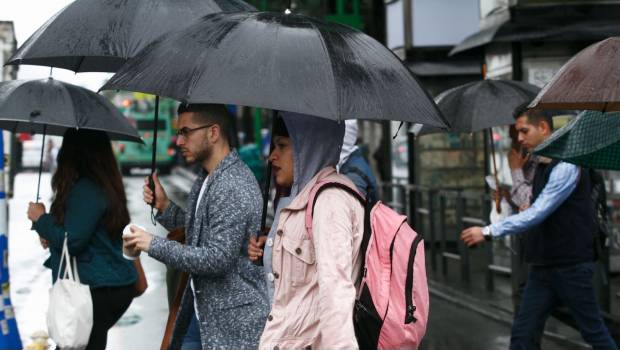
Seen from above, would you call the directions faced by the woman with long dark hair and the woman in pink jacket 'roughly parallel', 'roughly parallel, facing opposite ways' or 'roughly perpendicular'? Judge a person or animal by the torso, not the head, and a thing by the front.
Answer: roughly parallel

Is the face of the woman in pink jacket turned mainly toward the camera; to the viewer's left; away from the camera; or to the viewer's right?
to the viewer's left

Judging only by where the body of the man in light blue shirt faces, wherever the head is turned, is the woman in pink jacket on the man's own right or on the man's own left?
on the man's own left

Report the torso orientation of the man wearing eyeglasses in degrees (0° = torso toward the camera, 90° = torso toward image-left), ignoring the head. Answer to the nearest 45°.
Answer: approximately 90°

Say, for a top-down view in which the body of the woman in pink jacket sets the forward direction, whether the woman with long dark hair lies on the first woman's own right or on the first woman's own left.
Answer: on the first woman's own right

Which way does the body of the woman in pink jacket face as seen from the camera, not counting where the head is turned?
to the viewer's left

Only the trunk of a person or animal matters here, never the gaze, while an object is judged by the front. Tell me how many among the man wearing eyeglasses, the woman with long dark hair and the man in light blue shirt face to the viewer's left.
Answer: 3

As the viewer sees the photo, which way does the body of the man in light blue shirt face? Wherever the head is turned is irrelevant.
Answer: to the viewer's left

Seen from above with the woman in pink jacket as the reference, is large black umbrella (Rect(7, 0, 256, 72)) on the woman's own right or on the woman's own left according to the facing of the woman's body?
on the woman's own right

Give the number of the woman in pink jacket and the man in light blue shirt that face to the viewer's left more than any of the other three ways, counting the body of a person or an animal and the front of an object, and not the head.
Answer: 2

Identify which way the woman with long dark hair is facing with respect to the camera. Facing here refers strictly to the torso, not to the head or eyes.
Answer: to the viewer's left

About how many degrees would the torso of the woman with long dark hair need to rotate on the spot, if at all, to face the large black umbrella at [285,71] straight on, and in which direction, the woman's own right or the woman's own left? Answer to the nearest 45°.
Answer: approximately 135° to the woman's own left
